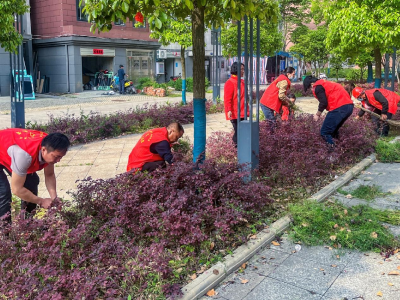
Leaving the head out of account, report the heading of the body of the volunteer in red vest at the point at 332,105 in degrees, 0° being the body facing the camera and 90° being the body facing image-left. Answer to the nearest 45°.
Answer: approximately 90°

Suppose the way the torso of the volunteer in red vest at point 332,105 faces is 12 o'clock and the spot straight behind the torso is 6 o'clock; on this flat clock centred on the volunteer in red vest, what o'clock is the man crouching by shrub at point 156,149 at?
The man crouching by shrub is roughly at 10 o'clock from the volunteer in red vest.

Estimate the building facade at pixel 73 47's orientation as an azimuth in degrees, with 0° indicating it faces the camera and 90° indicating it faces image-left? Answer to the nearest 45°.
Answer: approximately 315°

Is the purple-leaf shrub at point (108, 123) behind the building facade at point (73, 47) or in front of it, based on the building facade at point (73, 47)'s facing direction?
in front

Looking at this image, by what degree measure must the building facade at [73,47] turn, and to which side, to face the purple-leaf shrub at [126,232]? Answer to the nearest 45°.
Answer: approximately 45° to its right

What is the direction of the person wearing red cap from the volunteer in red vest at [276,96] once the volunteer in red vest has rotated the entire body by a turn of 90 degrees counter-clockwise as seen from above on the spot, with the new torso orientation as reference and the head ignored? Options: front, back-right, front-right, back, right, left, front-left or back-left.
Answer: front-right
